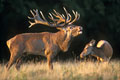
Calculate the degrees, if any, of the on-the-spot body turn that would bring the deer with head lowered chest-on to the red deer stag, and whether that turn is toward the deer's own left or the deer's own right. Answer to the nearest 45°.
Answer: approximately 45° to the deer's own left

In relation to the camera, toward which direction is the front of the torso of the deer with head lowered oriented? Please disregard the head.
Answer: to the viewer's left

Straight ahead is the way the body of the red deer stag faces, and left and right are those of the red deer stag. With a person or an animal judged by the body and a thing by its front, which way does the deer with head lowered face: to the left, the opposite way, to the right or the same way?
the opposite way

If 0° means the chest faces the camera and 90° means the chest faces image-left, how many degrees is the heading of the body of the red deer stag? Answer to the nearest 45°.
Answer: approximately 270°

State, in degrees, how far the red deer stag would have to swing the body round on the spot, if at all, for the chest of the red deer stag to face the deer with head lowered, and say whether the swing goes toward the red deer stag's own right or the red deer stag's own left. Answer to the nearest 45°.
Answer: approximately 45° to the red deer stag's own left

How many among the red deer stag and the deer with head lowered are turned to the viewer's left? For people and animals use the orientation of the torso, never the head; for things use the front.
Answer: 1
